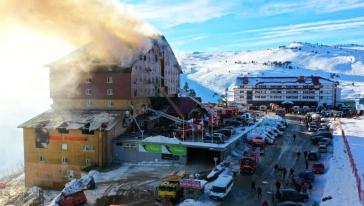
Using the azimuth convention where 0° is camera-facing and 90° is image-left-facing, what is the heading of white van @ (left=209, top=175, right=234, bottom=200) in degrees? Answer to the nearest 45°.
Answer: approximately 45°

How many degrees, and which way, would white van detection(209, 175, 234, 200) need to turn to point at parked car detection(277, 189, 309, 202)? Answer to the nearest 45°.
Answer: approximately 135° to its left

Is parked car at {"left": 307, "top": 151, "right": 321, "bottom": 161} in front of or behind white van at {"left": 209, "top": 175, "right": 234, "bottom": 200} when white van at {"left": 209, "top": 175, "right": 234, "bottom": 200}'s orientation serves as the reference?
behind

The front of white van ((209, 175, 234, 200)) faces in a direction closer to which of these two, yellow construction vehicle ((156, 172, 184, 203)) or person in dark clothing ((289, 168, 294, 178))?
the yellow construction vehicle

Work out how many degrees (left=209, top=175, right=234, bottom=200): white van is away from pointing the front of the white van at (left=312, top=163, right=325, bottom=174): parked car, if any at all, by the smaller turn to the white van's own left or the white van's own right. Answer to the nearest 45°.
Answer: approximately 180°

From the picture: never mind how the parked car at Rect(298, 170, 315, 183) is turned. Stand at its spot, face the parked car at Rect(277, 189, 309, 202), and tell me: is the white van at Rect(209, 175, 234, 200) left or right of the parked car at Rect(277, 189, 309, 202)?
right

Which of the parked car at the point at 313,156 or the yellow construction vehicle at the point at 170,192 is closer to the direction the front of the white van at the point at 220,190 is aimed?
the yellow construction vehicle

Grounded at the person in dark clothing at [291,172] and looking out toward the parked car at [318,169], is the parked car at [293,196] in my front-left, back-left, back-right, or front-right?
back-right

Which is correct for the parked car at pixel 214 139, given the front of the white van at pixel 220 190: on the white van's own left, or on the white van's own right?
on the white van's own right

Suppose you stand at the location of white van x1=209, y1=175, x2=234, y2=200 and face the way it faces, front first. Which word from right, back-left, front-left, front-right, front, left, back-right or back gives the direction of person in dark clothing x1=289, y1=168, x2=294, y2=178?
back

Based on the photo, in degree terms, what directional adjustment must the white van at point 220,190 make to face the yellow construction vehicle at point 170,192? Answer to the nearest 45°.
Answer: approximately 45° to its right
